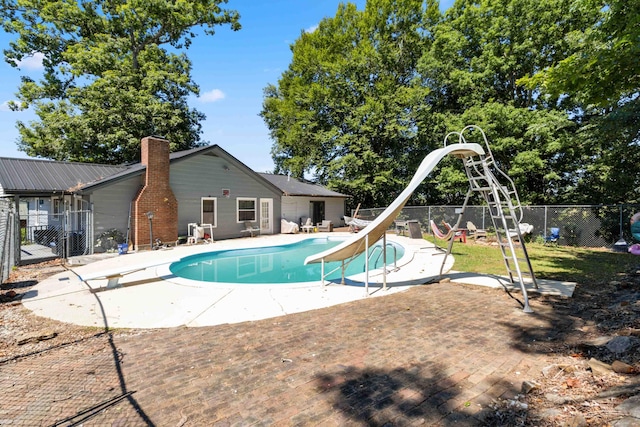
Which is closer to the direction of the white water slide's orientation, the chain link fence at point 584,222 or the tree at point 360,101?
the tree

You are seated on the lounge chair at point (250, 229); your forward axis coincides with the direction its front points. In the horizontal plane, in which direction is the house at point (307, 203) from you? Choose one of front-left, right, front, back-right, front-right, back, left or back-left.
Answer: left

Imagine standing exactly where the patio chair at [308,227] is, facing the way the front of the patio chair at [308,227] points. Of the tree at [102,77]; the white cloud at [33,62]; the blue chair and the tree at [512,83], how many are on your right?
2

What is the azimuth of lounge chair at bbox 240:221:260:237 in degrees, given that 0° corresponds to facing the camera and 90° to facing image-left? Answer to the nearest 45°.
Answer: approximately 315°

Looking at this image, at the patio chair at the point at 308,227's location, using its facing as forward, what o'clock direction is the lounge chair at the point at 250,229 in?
The lounge chair is roughly at 2 o'clock from the patio chair.

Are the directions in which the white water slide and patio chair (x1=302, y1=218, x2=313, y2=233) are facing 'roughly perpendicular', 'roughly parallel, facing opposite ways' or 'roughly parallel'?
roughly perpendicular

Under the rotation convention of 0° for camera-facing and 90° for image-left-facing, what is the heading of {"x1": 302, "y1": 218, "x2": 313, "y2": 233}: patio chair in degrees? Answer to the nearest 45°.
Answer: approximately 0°

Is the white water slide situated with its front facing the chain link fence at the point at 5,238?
yes

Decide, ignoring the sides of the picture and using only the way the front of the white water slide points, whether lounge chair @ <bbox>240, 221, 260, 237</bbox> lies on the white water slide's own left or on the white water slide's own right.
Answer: on the white water slide's own right

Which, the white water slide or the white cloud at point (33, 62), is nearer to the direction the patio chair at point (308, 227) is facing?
the white water slide

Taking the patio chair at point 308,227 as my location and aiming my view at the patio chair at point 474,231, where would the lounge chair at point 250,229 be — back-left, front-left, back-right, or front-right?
back-right

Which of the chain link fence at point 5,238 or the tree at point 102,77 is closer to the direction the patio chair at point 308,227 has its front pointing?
the chain link fence

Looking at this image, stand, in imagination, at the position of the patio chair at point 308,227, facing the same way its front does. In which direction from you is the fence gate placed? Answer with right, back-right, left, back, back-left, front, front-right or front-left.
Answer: front-right

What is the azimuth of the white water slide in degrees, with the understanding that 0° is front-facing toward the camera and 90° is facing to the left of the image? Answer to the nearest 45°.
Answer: approximately 90°
